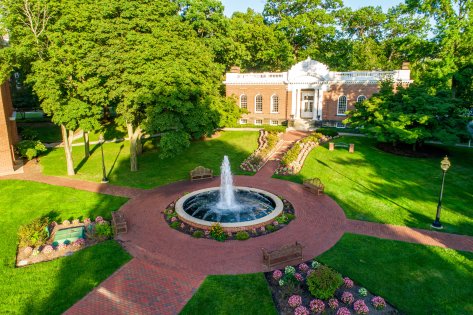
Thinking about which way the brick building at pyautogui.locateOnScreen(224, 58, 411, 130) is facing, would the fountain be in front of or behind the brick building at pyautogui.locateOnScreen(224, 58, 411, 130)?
in front

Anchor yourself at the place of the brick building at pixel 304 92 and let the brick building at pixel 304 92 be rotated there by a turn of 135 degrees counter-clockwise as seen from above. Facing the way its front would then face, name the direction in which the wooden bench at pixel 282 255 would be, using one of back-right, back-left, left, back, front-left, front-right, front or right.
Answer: back-right

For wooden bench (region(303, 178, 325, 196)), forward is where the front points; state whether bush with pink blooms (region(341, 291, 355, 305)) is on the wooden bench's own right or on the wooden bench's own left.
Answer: on the wooden bench's own left

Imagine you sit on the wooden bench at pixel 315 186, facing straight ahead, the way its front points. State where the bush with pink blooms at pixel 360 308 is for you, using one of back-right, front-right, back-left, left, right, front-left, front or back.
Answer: front-left

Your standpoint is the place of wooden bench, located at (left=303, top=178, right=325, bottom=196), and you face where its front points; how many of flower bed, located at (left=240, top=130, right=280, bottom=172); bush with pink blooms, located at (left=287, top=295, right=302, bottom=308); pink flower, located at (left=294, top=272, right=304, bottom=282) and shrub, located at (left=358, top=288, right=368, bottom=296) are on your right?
1

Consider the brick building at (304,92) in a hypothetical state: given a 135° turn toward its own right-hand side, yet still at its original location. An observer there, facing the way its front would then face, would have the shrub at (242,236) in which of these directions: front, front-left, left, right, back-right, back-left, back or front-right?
back-left

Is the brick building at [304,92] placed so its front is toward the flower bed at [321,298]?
yes

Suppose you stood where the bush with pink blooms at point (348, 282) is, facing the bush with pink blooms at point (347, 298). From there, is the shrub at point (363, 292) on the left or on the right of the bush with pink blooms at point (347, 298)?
left

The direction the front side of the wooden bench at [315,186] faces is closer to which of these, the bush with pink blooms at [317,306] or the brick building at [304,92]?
the bush with pink blooms

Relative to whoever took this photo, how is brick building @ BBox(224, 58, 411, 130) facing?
facing the viewer

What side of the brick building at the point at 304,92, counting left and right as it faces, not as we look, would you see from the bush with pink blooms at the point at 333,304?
front

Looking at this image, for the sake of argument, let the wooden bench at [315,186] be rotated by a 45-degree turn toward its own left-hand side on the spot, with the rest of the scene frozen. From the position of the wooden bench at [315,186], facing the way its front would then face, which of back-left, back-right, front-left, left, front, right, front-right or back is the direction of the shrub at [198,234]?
front-right

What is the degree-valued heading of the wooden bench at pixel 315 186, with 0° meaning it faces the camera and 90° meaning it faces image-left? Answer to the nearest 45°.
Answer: approximately 45°

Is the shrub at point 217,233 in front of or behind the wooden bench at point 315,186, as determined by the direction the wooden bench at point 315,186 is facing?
in front

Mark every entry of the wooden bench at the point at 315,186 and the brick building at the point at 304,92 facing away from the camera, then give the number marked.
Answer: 0

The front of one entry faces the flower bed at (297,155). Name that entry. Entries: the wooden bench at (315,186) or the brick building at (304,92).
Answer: the brick building

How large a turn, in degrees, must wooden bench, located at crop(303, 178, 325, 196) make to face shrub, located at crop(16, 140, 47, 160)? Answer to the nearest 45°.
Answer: approximately 45° to its right

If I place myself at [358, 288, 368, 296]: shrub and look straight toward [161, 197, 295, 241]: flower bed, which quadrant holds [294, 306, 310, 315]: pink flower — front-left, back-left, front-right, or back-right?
front-left

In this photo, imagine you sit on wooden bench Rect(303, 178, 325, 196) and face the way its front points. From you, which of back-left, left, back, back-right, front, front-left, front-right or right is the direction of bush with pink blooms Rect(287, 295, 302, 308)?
front-left

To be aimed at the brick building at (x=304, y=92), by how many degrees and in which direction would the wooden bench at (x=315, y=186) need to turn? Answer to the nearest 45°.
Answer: approximately 135° to its right
